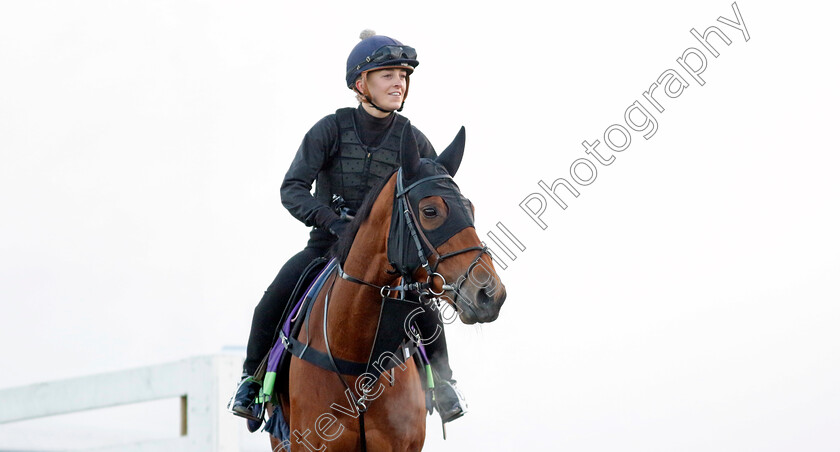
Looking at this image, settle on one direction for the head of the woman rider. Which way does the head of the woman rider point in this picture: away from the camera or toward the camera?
toward the camera

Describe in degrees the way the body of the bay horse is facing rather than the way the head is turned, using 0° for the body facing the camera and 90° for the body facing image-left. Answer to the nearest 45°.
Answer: approximately 315°

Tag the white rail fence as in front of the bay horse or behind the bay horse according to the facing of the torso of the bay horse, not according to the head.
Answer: behind

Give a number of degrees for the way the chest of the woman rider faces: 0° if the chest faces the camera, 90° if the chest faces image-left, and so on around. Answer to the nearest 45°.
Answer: approximately 315°

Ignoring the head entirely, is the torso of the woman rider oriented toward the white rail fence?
no
